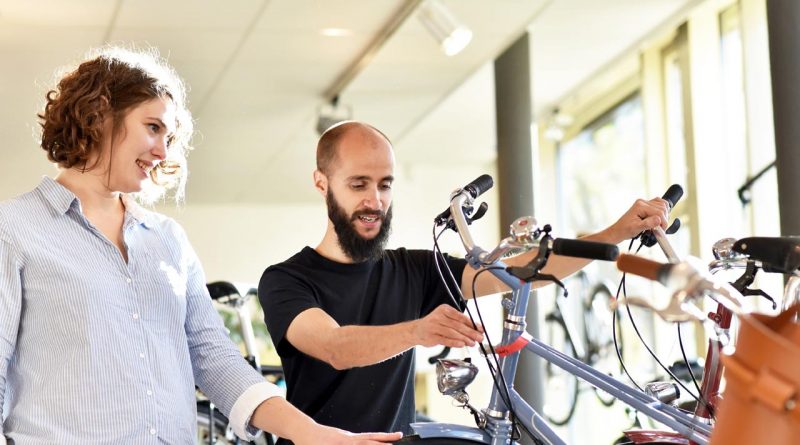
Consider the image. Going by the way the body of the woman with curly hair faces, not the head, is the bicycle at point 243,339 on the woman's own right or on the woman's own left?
on the woman's own left

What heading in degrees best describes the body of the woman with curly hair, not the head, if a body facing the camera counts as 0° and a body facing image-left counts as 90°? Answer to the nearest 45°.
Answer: approximately 315°

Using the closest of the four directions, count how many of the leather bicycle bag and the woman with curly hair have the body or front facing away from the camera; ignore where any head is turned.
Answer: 0

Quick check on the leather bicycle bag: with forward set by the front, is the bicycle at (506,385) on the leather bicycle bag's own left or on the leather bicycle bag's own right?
on the leather bicycle bag's own right

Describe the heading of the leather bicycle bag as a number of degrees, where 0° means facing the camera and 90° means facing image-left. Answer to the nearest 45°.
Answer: approximately 45°
